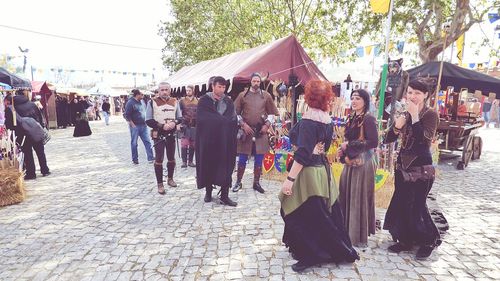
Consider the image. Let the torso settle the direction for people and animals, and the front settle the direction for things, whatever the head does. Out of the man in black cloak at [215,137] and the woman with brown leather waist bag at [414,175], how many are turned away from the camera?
0

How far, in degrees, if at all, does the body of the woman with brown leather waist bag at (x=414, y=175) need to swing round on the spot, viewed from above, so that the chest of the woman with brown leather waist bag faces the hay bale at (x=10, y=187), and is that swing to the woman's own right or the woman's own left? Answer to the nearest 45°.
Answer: approximately 45° to the woman's own right

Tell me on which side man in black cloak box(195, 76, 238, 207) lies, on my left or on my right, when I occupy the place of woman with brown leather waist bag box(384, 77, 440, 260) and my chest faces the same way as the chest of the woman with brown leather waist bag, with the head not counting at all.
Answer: on my right

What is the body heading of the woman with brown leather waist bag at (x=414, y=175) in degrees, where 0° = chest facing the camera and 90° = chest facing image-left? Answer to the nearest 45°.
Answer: approximately 45°

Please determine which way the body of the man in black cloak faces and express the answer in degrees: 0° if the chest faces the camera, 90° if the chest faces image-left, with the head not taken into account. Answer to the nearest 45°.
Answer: approximately 315°

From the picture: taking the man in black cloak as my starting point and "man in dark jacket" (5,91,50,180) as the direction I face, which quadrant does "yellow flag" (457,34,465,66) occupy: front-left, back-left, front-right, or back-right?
back-right

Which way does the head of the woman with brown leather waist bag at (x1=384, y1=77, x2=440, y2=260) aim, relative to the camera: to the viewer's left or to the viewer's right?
to the viewer's left

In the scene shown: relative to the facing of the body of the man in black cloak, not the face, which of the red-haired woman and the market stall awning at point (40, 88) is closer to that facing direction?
the red-haired woman

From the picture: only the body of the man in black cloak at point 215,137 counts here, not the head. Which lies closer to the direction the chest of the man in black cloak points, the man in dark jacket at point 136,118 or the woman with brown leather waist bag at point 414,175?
the woman with brown leather waist bag

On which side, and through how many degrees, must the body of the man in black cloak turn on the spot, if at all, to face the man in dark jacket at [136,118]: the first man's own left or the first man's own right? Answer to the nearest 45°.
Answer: approximately 180°

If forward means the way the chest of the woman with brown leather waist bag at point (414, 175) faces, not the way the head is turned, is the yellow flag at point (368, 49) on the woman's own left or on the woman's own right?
on the woman's own right

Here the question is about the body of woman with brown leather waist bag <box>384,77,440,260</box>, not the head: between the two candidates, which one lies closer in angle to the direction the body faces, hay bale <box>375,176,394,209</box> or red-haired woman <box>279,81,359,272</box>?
the red-haired woman

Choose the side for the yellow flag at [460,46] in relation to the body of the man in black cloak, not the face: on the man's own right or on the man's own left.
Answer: on the man's own left

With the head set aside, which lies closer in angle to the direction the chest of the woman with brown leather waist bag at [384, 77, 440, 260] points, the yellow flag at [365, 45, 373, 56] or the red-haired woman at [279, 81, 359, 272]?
the red-haired woman
